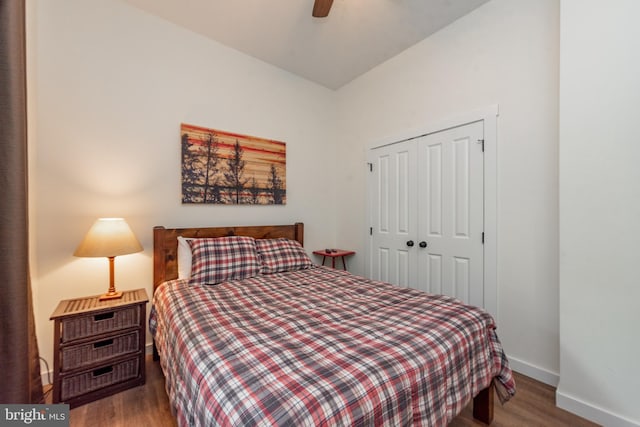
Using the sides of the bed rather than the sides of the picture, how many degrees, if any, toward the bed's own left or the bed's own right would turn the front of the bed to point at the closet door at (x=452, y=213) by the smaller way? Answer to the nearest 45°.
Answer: approximately 90° to the bed's own left

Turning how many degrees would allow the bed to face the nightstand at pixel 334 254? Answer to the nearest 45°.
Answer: approximately 135° to its left

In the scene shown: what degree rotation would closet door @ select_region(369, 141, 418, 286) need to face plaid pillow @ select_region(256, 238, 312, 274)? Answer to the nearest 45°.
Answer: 0° — it already faces it

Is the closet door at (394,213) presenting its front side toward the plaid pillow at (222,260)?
yes

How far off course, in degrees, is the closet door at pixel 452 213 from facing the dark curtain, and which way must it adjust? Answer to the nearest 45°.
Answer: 0° — it already faces it

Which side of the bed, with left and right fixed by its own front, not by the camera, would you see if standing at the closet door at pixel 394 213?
left

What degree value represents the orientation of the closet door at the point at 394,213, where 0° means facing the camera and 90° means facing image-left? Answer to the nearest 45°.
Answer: approximately 45°

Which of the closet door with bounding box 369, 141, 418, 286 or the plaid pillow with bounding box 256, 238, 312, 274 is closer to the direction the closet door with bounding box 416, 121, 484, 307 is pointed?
the plaid pillow

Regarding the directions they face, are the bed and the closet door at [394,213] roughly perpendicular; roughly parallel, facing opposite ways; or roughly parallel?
roughly perpendicular

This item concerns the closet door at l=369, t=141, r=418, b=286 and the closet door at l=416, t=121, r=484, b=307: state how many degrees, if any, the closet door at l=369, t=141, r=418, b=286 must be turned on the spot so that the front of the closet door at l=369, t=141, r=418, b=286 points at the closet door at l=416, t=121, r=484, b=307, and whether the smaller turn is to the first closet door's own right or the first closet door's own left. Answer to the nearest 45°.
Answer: approximately 90° to the first closet door's own left

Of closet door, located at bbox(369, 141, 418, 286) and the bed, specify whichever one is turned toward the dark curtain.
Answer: the closet door
